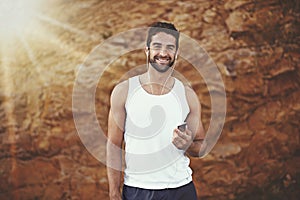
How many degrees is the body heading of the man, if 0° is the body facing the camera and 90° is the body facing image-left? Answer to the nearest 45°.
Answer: approximately 0°
